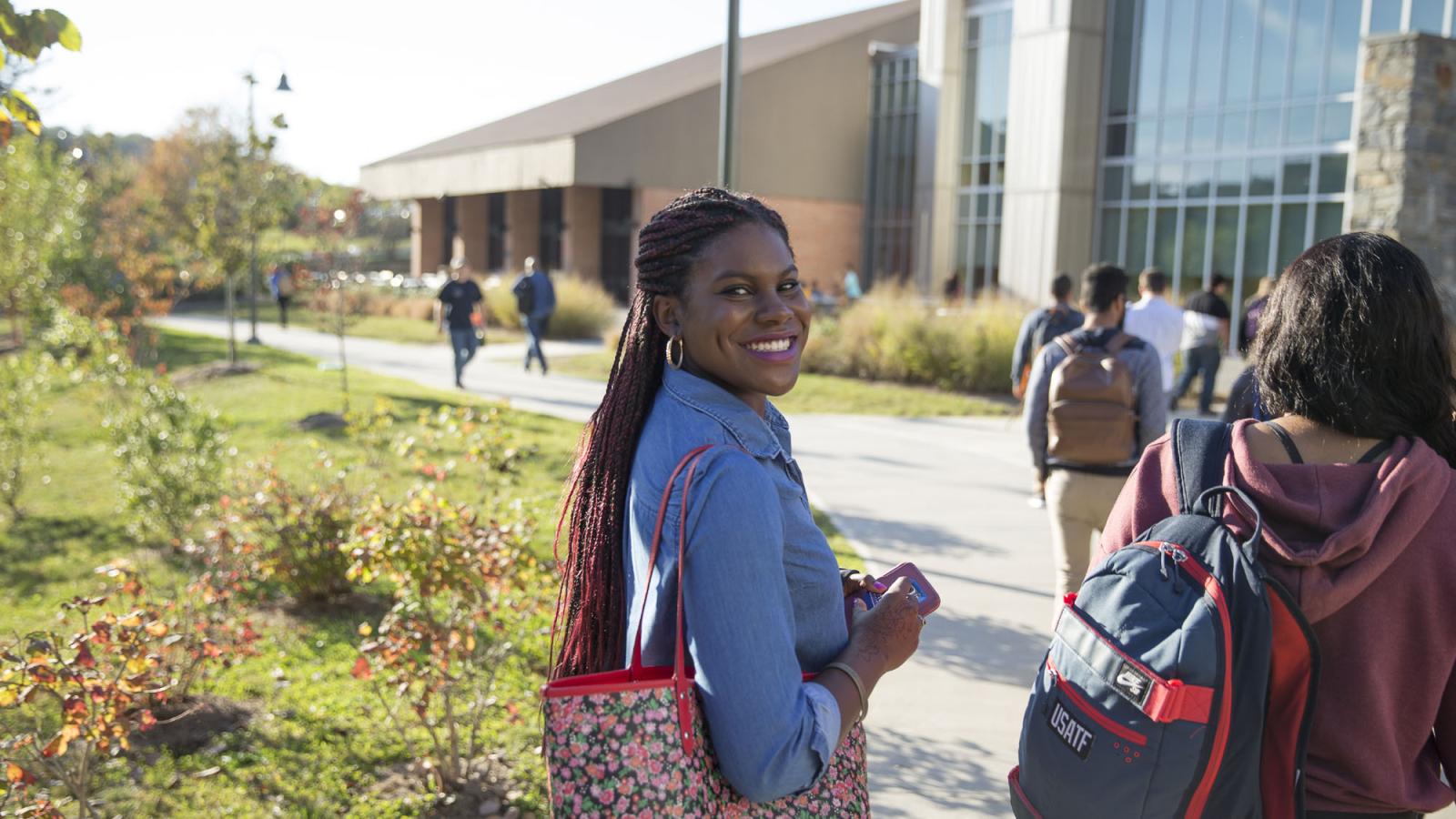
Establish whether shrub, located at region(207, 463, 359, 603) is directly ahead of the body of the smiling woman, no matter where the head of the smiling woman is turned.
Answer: no

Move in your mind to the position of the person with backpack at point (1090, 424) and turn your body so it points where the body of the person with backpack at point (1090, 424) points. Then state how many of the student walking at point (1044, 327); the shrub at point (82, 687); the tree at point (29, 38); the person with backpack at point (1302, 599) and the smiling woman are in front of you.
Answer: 1

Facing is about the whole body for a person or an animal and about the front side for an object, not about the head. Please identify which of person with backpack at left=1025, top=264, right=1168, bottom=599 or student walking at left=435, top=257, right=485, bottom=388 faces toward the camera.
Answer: the student walking

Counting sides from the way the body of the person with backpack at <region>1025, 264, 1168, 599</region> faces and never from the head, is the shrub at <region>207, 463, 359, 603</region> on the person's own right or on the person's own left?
on the person's own left

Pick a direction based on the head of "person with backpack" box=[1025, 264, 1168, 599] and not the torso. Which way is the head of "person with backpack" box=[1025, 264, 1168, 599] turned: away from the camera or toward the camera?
away from the camera

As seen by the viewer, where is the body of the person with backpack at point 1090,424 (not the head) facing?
away from the camera

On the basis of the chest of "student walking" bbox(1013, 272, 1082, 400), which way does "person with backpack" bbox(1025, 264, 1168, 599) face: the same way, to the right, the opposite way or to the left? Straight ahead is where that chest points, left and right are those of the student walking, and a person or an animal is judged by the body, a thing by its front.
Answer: the same way

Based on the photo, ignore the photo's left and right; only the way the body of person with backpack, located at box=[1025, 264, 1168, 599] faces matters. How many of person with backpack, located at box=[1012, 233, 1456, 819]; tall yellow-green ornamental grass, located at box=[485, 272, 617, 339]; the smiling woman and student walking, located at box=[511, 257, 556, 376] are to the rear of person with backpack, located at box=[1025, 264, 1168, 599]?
2

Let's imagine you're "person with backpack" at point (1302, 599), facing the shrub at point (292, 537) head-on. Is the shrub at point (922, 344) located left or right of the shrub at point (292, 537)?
right

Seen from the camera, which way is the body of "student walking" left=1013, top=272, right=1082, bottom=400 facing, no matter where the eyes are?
away from the camera

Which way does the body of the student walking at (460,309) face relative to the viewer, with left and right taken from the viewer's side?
facing the viewer

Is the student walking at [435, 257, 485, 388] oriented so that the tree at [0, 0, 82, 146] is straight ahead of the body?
yes

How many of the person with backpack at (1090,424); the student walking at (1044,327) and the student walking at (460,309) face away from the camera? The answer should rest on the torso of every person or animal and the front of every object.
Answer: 2

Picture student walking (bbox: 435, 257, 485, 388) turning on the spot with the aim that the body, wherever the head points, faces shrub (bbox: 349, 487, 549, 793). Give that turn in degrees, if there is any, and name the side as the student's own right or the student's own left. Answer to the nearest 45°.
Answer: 0° — they already face it

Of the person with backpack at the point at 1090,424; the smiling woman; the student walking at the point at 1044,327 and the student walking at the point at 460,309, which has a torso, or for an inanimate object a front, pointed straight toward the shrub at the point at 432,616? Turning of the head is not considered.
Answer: the student walking at the point at 460,309

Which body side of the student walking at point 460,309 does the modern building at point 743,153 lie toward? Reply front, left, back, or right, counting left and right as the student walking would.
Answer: back

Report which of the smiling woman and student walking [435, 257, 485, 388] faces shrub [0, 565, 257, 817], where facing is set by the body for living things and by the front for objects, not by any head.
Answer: the student walking

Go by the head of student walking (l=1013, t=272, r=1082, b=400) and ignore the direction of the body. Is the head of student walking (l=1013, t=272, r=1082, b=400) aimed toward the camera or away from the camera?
away from the camera
